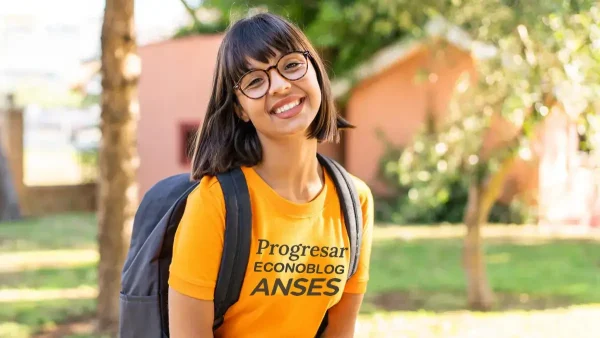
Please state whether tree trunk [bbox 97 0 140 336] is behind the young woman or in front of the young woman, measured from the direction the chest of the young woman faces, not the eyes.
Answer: behind

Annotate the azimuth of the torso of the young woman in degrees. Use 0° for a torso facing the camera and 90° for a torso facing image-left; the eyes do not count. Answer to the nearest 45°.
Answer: approximately 315°

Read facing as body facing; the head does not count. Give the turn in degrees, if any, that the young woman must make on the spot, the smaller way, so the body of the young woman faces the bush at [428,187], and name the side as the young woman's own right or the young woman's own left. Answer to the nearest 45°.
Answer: approximately 135° to the young woman's own left

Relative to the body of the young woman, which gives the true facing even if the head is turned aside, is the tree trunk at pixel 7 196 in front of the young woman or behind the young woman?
behind

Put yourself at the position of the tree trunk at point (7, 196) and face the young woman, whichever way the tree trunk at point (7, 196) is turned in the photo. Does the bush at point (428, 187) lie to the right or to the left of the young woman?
left
